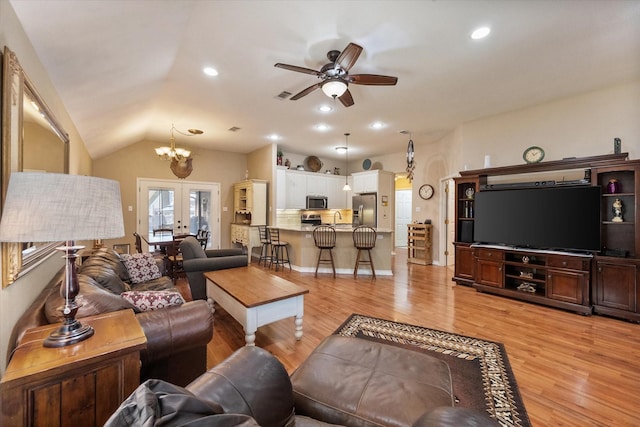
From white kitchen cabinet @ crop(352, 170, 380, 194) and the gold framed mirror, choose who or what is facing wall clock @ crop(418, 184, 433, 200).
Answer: the gold framed mirror

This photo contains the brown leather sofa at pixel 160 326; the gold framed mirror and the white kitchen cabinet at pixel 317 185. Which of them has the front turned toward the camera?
the white kitchen cabinet

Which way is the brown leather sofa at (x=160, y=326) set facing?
to the viewer's right

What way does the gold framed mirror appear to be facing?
to the viewer's right

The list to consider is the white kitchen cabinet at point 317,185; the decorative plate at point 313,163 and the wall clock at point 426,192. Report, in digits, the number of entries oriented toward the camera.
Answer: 3

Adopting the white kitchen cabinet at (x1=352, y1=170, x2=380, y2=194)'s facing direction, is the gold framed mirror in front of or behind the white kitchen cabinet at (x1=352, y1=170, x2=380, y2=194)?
in front

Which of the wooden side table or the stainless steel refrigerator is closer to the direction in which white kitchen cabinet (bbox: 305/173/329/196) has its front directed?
the wooden side table

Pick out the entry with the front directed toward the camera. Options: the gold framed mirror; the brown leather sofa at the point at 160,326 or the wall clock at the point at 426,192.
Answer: the wall clock

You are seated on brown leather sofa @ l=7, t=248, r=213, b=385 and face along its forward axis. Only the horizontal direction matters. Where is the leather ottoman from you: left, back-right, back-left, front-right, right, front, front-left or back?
front-right

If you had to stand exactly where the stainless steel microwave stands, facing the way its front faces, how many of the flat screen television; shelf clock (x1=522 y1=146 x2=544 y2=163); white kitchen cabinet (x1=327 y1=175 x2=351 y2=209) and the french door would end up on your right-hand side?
1

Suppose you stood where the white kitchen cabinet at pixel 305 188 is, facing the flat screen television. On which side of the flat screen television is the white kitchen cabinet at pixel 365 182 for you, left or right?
left

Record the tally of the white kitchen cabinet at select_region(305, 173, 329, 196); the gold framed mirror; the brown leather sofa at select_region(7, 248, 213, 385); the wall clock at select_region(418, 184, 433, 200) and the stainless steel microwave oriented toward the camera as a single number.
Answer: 3

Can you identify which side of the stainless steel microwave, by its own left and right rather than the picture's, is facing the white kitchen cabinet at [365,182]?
left

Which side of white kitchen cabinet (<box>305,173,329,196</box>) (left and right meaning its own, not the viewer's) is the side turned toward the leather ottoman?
front

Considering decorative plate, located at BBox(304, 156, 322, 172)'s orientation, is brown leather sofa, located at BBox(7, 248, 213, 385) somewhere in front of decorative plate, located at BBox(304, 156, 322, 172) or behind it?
in front
